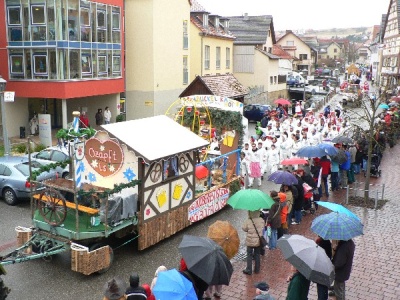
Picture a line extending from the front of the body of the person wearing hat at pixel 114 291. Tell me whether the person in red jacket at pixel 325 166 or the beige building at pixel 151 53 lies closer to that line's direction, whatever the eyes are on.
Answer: the beige building

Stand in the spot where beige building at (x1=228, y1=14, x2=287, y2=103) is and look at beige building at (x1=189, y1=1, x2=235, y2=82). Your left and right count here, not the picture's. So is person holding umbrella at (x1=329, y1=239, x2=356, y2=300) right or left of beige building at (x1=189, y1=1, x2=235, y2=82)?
left

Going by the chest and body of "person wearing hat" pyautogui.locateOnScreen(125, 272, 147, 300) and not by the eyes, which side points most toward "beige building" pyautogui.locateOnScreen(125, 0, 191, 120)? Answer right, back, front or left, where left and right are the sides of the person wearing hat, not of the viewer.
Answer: front

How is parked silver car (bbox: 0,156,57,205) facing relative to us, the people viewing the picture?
facing away from the viewer and to the left of the viewer

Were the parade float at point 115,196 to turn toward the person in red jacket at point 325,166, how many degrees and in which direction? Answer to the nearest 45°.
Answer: approximately 180°

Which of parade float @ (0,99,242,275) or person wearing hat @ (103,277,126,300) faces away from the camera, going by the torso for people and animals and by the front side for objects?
the person wearing hat

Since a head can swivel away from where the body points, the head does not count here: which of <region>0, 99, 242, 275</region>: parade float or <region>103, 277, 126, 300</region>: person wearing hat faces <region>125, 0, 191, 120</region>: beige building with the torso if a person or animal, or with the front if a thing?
the person wearing hat

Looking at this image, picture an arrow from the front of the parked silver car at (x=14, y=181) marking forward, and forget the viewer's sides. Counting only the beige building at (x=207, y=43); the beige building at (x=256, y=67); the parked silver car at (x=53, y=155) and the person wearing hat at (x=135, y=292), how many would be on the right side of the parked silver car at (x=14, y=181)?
3

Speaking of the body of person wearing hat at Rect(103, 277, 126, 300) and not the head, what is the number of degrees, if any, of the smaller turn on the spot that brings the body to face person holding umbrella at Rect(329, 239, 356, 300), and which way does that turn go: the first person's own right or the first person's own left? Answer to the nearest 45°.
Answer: approximately 90° to the first person's own right

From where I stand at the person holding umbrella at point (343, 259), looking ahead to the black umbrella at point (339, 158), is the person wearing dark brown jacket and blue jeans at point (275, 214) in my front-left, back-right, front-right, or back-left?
front-left

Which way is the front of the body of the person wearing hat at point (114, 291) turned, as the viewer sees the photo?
away from the camera

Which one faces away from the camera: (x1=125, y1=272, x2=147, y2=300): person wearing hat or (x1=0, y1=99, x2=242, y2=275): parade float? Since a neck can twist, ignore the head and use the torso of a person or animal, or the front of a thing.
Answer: the person wearing hat

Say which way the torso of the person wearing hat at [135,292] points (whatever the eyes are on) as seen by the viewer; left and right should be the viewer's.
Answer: facing away from the viewer

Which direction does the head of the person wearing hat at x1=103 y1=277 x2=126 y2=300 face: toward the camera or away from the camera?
away from the camera

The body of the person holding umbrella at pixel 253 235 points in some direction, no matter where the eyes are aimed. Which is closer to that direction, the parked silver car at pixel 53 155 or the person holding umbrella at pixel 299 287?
the parked silver car

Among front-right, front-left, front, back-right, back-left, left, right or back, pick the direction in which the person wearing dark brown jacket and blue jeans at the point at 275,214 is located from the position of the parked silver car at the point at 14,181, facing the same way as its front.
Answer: back

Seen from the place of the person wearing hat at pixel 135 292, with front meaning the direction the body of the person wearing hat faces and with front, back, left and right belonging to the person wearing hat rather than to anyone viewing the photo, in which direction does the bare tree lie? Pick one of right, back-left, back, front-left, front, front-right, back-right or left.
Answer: front-right

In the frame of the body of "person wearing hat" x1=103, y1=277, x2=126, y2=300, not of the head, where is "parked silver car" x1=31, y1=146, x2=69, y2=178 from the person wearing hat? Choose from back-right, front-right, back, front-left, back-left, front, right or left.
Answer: front
